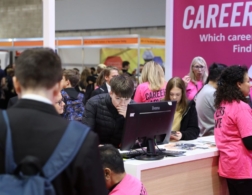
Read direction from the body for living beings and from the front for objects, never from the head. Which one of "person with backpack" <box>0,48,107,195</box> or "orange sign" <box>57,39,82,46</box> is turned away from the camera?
the person with backpack

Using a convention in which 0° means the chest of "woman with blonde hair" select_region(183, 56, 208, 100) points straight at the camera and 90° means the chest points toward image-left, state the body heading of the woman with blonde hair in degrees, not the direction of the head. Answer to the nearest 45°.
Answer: approximately 0°

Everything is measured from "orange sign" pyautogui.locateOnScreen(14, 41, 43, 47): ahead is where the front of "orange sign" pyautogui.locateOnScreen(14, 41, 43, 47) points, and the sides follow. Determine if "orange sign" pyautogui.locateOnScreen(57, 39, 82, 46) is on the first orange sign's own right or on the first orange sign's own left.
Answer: on the first orange sign's own left

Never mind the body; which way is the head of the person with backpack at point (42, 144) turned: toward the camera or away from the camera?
away from the camera

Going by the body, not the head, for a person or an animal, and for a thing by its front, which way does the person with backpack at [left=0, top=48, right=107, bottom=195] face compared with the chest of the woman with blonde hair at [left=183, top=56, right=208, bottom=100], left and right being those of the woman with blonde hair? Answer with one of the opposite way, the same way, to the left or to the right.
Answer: the opposite way

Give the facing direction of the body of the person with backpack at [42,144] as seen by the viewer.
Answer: away from the camera

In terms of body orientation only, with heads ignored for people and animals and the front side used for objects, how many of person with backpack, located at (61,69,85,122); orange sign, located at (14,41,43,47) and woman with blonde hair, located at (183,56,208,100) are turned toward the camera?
2
